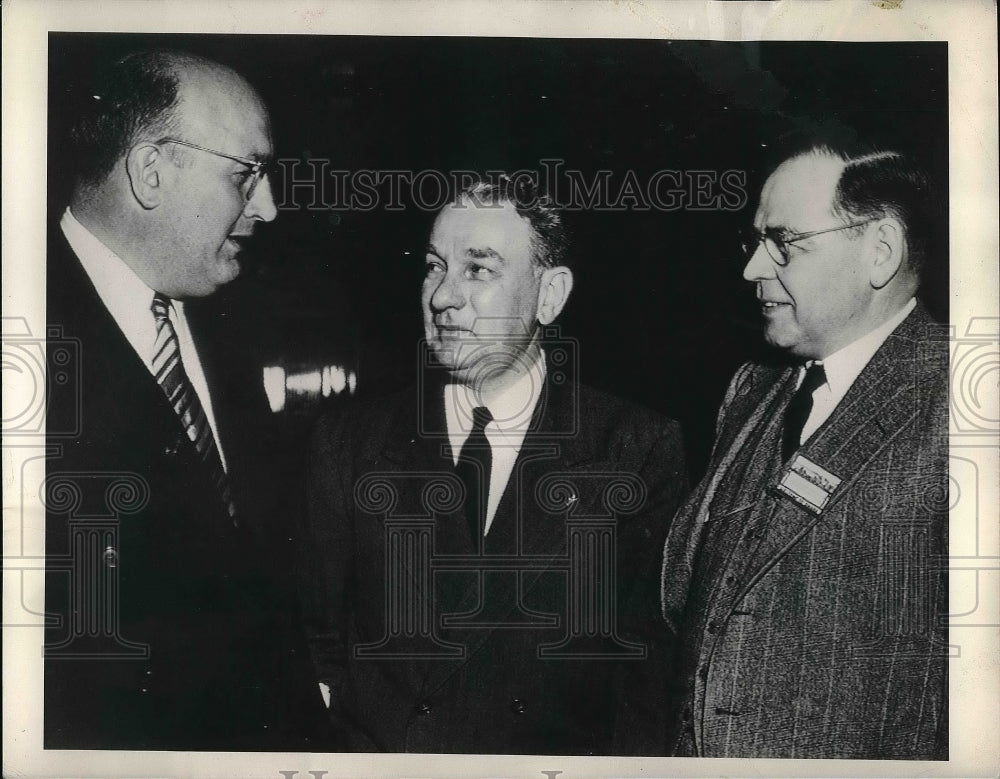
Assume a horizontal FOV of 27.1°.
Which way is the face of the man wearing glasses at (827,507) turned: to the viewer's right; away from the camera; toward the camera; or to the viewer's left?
to the viewer's left

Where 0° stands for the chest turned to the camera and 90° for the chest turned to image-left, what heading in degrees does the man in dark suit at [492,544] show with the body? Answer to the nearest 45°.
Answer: approximately 0°

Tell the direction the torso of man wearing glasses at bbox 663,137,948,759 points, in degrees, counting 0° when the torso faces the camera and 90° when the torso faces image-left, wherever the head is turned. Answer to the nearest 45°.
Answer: approximately 45°
